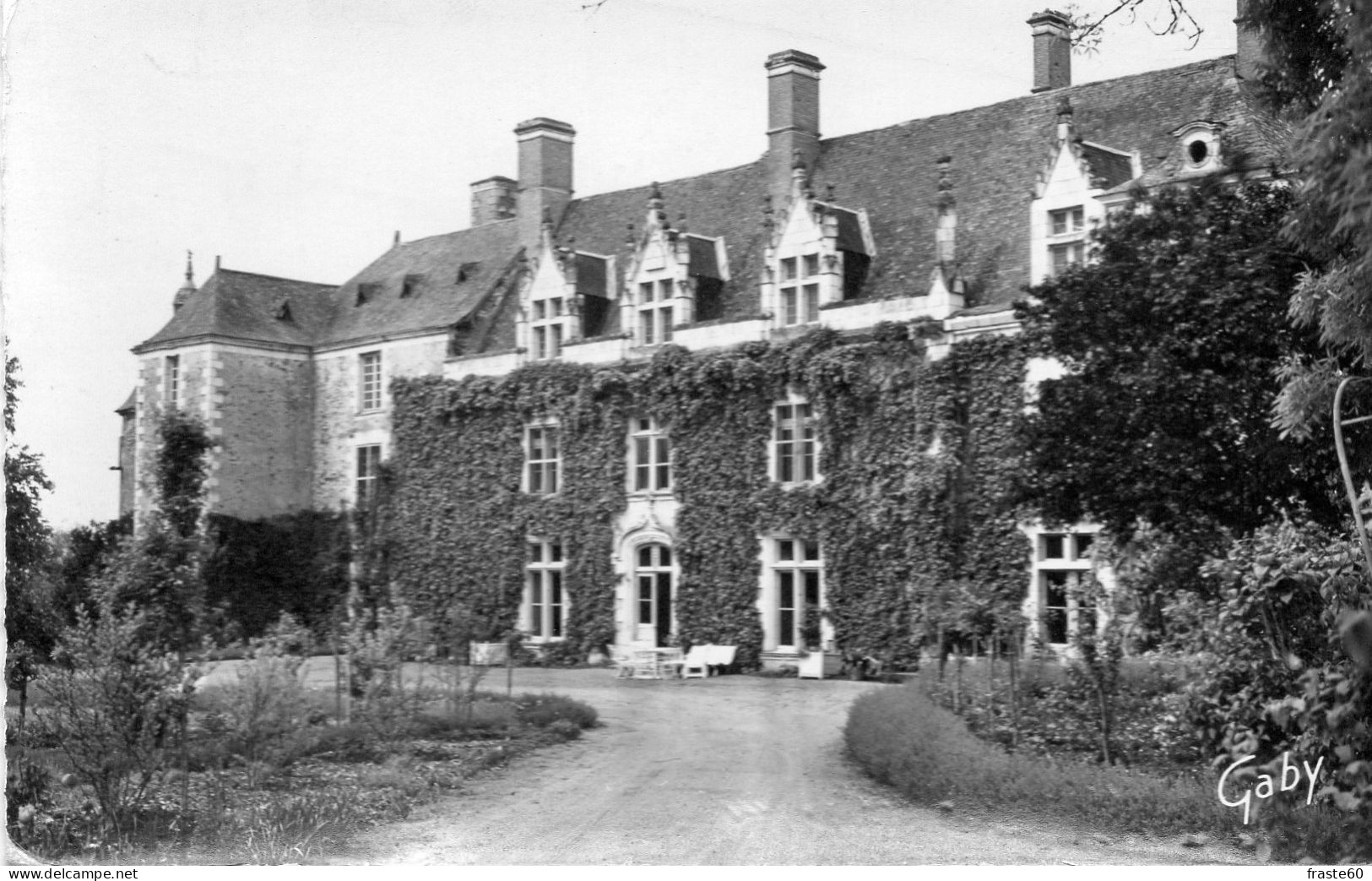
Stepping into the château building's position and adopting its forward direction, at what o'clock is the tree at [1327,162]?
The tree is roughly at 10 o'clock from the château building.

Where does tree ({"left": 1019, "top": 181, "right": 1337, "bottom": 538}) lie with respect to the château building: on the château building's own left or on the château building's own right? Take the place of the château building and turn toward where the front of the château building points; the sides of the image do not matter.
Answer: on the château building's own left

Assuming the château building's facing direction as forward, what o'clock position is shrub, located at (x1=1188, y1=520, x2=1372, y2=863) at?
The shrub is roughly at 10 o'clock from the château building.

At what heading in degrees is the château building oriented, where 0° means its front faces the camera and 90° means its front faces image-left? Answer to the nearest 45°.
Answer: approximately 45°

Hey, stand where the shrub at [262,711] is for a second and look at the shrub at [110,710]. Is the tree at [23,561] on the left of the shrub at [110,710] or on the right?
right
